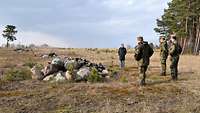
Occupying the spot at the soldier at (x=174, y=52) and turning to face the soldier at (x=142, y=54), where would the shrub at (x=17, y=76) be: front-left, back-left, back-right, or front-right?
front-right

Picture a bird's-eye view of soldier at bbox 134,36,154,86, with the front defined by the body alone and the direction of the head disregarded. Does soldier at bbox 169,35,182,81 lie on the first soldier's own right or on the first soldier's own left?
on the first soldier's own right

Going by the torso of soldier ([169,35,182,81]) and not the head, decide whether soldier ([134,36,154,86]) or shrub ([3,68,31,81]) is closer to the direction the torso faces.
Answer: the shrub

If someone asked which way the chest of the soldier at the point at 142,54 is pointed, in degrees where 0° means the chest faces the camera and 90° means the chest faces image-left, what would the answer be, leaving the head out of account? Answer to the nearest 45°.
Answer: approximately 135°

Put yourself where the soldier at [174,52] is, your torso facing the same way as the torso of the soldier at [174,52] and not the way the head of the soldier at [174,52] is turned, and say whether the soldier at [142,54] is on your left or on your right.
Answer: on your left

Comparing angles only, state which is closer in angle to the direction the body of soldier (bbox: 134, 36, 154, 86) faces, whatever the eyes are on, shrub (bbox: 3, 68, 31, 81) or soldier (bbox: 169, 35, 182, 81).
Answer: the shrub

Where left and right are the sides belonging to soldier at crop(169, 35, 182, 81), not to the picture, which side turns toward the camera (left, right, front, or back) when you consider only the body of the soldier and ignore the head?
left

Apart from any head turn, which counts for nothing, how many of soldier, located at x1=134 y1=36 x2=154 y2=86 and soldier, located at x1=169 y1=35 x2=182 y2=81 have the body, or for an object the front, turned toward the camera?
0

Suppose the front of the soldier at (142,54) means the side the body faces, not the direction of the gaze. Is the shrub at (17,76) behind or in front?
in front

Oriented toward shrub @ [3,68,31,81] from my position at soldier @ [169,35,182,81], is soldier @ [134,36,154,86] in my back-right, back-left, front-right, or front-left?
front-left

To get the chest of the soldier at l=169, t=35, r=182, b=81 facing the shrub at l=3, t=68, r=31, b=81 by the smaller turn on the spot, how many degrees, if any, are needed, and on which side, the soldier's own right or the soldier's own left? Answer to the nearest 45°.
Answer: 0° — they already face it
